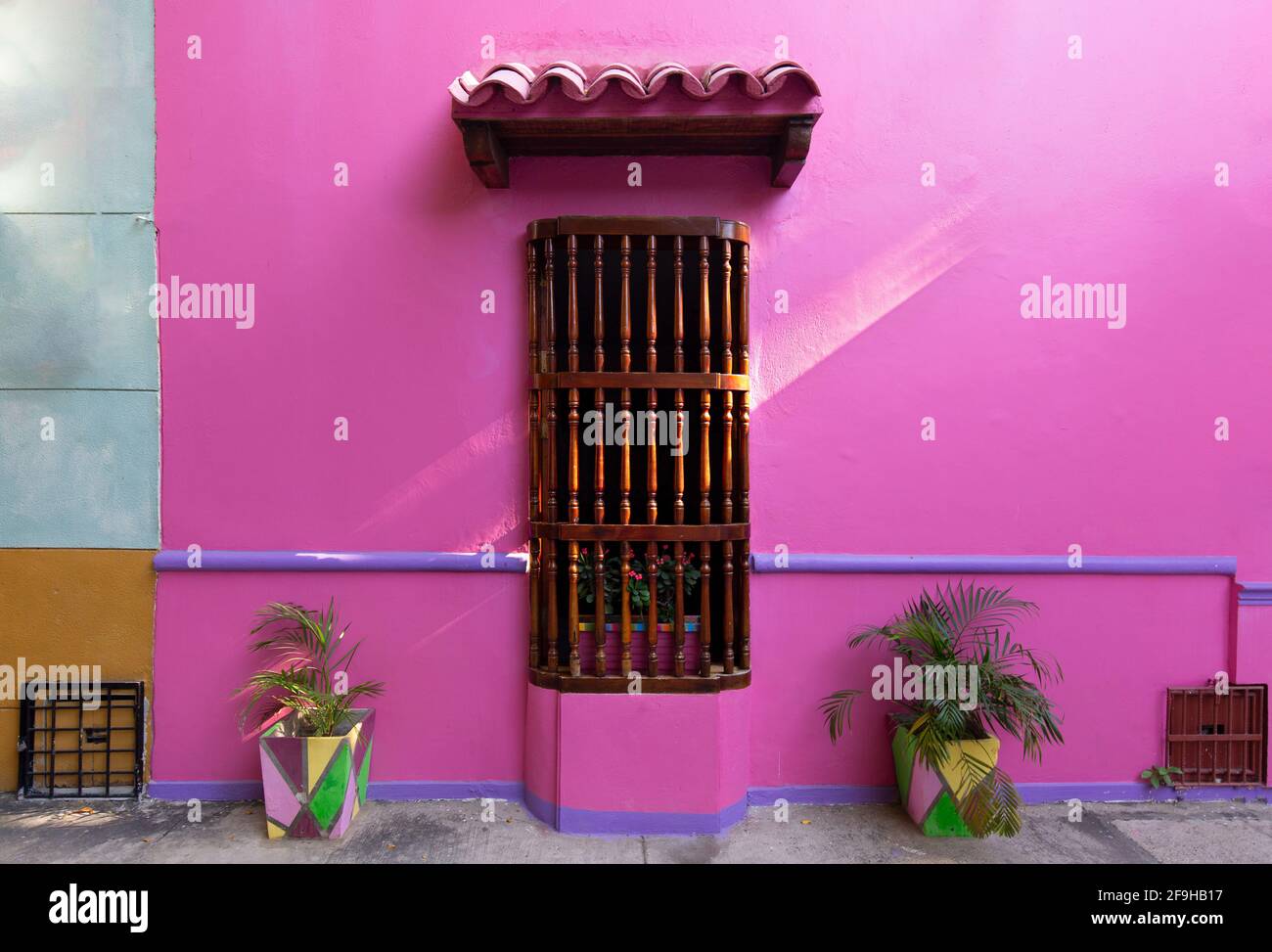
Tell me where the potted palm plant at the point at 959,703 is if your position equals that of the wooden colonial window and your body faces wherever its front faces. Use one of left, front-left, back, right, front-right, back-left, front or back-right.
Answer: left

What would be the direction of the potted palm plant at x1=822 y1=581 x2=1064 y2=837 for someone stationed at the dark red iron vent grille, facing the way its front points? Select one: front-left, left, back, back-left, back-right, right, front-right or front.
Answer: front-right

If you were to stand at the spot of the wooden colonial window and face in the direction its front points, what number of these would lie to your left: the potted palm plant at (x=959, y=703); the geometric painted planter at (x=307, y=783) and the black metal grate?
1

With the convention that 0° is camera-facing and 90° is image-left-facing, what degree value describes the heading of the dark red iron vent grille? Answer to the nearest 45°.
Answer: approximately 0°

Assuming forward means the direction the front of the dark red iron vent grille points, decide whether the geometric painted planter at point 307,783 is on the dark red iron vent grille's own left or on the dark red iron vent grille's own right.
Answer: on the dark red iron vent grille's own right

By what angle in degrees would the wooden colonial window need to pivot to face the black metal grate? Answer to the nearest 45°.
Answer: approximately 90° to its right

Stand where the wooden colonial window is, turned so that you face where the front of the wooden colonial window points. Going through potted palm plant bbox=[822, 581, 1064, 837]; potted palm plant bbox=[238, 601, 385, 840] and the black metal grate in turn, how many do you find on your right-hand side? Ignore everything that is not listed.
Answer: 2

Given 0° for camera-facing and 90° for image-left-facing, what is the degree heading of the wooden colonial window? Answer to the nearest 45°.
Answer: approximately 0°

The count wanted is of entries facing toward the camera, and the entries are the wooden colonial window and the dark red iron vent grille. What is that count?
2

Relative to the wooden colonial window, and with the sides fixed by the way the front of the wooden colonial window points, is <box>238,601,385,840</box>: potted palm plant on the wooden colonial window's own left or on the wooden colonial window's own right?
on the wooden colonial window's own right
